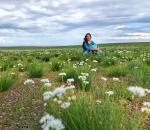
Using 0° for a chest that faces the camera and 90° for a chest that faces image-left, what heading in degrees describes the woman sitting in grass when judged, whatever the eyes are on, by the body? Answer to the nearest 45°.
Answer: approximately 315°
